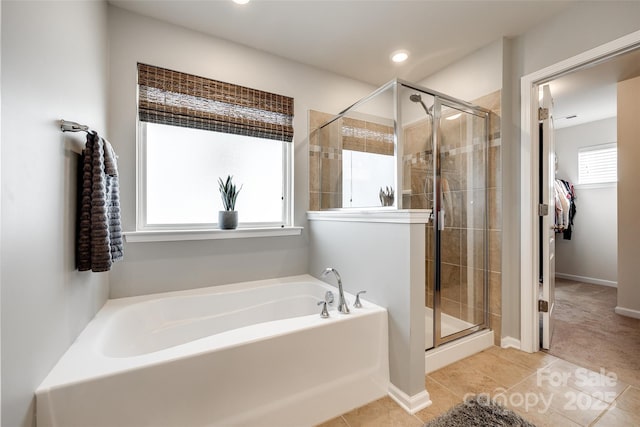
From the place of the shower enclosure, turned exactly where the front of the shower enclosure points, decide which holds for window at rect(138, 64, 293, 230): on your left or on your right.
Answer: on your right

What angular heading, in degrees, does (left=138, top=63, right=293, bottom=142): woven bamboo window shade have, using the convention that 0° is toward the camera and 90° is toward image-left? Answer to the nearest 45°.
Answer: approximately 315°

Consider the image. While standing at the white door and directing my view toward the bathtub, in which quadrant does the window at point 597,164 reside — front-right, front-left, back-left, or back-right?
back-right

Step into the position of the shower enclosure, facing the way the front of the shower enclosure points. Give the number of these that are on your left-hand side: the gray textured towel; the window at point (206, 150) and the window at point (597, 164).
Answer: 1

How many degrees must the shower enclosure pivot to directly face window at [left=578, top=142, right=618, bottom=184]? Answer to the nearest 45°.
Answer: approximately 90° to its left

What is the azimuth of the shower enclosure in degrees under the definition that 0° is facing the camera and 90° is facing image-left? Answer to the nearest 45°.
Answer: approximately 315°
